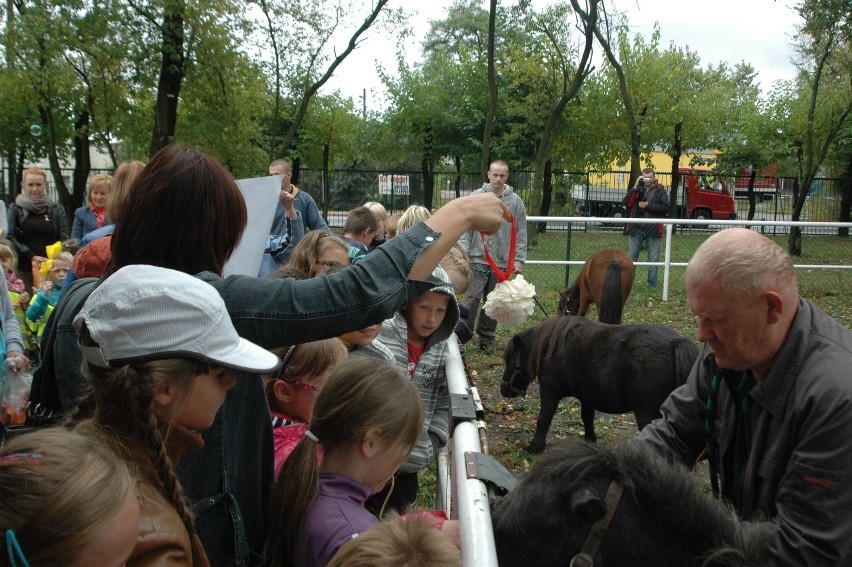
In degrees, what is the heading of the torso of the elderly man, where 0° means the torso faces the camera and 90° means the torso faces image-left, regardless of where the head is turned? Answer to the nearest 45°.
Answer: approximately 45°

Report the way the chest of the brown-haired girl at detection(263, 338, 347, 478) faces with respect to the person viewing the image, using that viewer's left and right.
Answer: facing to the right of the viewer

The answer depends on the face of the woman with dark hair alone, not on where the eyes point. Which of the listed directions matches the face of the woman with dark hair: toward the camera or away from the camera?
away from the camera

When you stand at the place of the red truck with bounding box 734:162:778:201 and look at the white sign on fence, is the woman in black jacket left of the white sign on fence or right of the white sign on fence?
left

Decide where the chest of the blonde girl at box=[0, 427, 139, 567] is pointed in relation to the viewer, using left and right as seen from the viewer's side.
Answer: facing to the right of the viewer

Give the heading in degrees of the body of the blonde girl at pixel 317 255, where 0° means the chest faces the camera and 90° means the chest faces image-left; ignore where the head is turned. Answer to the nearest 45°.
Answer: approximately 315°

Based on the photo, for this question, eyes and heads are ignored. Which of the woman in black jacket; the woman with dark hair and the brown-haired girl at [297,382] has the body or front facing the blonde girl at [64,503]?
the woman in black jacket

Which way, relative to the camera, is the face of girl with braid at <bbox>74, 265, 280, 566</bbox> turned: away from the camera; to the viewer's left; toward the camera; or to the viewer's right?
to the viewer's right

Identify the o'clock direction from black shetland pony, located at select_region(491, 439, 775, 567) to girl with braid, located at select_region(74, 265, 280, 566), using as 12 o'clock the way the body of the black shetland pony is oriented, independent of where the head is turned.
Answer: The girl with braid is roughly at 11 o'clock from the black shetland pony.

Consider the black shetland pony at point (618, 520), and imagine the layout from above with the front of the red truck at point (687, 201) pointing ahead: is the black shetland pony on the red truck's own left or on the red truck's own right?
on the red truck's own right

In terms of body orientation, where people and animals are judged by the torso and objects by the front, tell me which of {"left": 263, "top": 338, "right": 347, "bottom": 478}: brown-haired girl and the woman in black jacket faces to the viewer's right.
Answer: the brown-haired girl

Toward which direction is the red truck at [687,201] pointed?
to the viewer's right

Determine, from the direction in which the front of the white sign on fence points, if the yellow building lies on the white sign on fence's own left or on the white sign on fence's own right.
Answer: on the white sign on fence's own left
